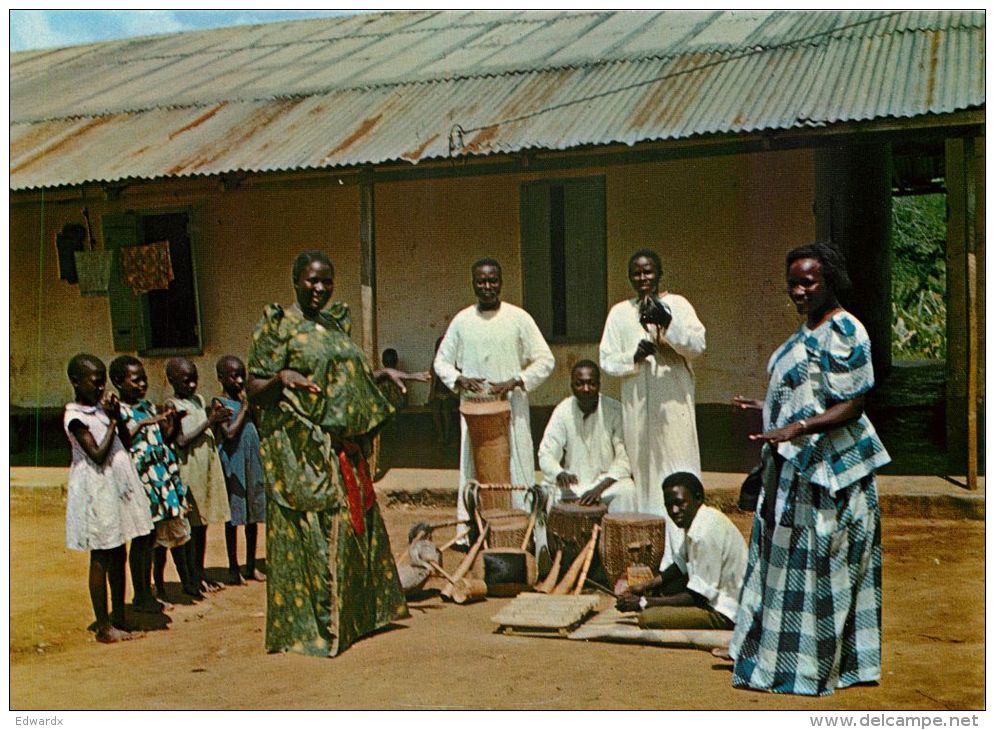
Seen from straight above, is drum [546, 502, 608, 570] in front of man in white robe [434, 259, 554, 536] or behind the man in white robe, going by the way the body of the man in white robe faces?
in front

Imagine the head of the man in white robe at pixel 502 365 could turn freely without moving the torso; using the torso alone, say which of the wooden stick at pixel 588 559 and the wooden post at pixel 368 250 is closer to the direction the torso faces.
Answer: the wooden stick

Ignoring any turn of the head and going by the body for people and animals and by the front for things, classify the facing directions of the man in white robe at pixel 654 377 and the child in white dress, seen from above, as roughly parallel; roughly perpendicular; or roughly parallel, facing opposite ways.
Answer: roughly perpendicular

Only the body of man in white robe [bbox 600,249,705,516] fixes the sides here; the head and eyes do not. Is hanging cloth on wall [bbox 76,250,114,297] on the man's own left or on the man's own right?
on the man's own right

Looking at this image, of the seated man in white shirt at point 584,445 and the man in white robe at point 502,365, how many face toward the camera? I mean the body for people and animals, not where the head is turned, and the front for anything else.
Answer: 2

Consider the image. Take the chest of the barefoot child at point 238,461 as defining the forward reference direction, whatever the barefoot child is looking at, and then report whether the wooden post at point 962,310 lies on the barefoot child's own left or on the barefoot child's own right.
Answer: on the barefoot child's own left

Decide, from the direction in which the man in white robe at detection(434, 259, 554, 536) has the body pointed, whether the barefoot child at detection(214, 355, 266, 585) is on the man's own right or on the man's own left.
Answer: on the man's own right

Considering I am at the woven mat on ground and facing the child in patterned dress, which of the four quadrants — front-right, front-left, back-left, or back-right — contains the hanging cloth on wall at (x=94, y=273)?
front-right

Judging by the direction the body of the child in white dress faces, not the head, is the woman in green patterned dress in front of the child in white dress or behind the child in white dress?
in front

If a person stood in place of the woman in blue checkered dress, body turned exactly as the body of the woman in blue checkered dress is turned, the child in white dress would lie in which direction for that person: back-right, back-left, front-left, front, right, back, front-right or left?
front-right

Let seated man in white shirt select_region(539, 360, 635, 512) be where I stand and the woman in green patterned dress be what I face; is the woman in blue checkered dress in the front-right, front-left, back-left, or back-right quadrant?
front-left

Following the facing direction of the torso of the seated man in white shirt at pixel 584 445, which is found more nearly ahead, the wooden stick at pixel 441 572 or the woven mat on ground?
the woven mat on ground

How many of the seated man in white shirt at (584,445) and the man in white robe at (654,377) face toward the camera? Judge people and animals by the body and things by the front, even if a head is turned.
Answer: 2

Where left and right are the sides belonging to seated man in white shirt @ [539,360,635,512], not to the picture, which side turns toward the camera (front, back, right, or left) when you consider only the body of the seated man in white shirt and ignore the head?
front
